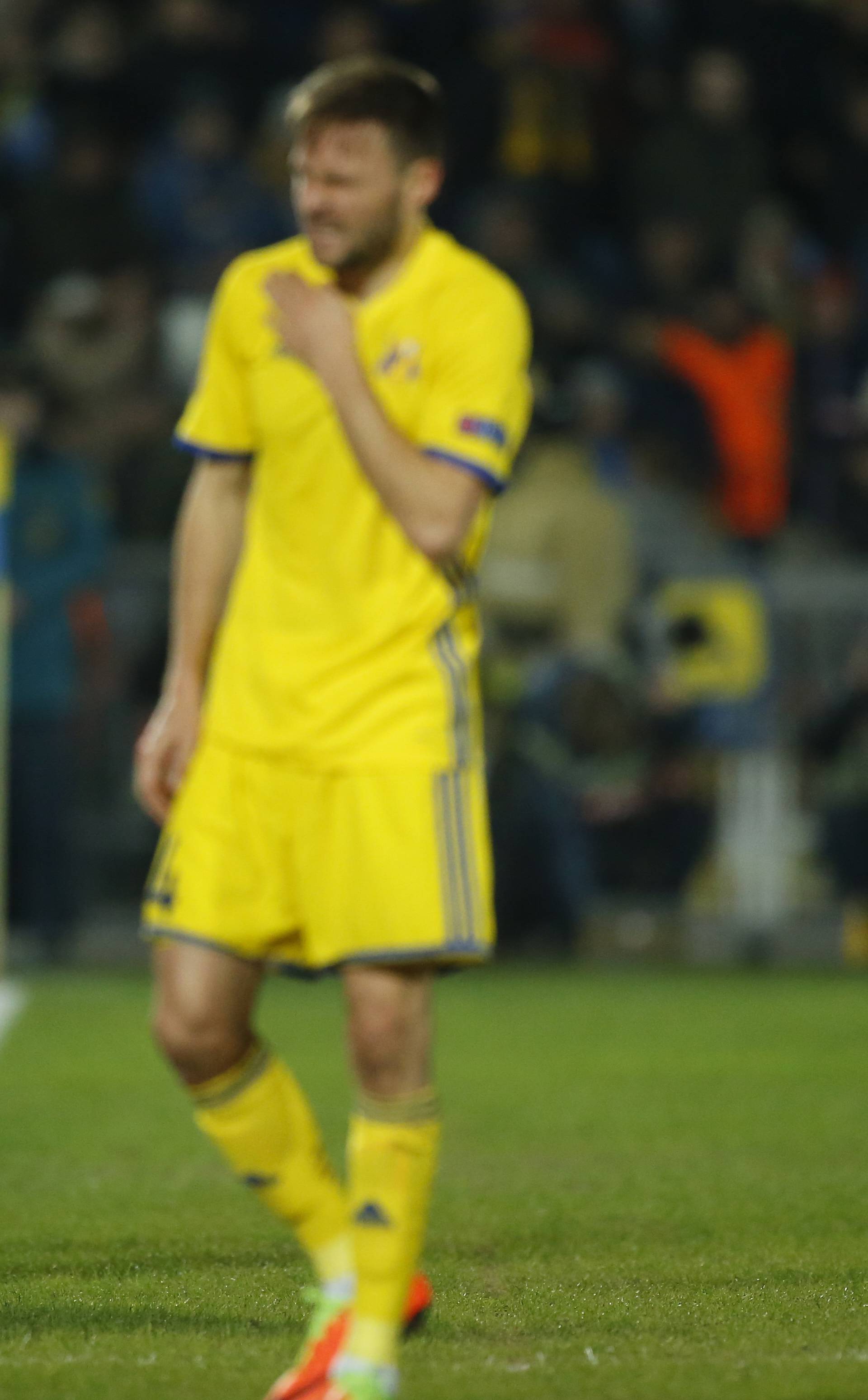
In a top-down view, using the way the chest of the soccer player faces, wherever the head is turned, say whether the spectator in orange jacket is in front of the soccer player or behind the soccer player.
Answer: behind

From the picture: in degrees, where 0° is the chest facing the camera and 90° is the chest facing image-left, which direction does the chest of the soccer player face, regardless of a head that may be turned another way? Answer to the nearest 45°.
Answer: approximately 45°

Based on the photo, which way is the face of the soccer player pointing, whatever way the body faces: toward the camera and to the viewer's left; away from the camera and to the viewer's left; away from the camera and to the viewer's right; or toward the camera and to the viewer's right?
toward the camera and to the viewer's left
